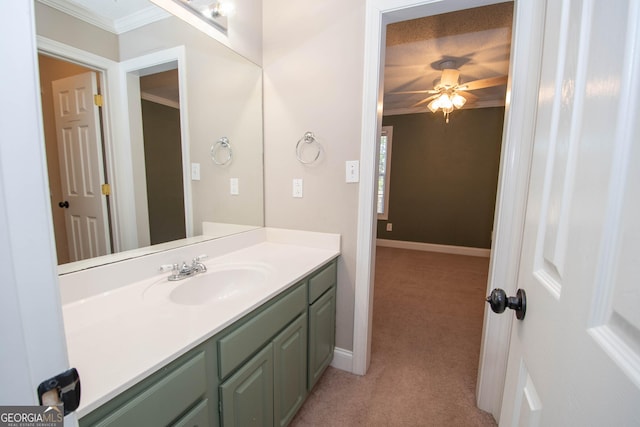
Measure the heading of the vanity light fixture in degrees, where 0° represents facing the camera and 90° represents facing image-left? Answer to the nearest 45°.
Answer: approximately 315°

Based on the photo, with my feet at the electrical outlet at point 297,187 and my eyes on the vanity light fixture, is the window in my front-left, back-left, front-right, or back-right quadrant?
back-right

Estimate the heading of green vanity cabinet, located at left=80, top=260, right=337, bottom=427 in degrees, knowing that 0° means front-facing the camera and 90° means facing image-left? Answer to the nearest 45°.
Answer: approximately 315°

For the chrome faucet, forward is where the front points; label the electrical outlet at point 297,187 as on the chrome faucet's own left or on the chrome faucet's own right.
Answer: on the chrome faucet's own left

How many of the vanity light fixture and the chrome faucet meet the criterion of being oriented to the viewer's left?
0

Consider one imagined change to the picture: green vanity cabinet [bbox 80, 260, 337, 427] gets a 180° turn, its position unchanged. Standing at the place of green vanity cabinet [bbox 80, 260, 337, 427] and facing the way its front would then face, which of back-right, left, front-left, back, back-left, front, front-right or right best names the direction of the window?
right
